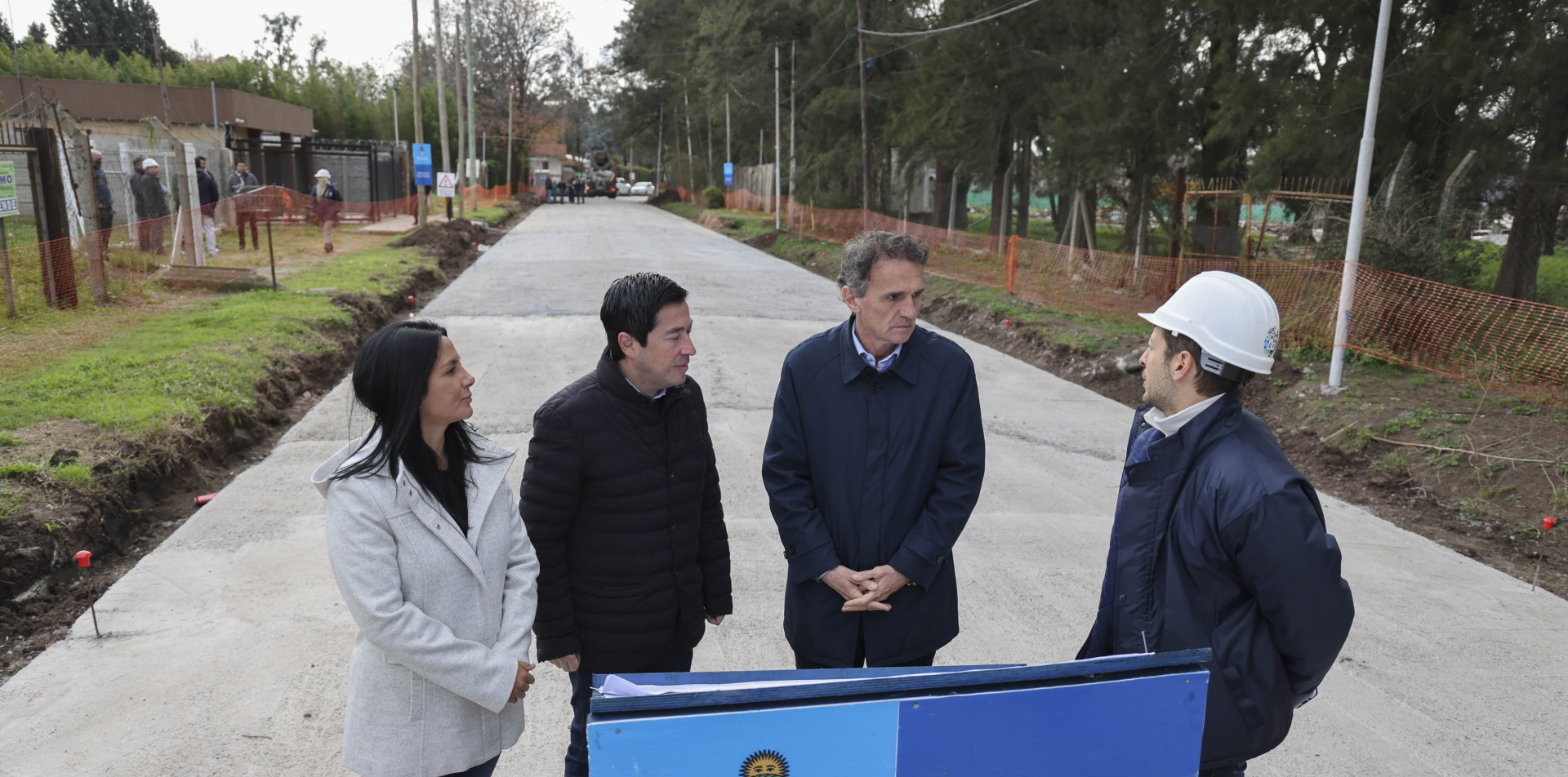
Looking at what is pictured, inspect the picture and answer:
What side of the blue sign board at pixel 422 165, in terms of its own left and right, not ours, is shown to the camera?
front

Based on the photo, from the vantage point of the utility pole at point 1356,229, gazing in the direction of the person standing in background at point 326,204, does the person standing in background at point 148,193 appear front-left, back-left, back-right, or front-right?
front-left

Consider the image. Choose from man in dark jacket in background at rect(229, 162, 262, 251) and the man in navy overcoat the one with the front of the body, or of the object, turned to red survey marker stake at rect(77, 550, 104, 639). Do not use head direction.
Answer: the man in dark jacket in background

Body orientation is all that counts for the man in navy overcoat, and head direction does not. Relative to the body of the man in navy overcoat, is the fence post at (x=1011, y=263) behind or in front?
behind

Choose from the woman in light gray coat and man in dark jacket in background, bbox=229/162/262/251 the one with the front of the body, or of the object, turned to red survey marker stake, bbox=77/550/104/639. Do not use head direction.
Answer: the man in dark jacket in background

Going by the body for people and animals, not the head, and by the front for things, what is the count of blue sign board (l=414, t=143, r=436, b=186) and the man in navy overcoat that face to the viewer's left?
0

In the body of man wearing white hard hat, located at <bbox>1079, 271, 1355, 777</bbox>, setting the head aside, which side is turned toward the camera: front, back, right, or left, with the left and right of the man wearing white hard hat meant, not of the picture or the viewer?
left

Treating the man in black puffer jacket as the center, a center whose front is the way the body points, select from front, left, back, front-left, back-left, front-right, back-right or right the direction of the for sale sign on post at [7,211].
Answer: back

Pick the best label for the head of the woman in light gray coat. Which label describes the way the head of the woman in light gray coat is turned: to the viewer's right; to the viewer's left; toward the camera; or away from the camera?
to the viewer's right

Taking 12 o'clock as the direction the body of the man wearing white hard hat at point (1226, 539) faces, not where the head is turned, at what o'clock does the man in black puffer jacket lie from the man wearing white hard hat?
The man in black puffer jacket is roughly at 12 o'clock from the man wearing white hard hat.

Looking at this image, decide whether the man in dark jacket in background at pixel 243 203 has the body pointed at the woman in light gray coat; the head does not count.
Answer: yes

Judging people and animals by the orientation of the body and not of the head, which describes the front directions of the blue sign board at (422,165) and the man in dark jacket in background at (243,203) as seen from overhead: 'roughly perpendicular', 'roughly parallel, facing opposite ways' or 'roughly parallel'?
roughly parallel

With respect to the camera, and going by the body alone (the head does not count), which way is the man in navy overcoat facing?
toward the camera

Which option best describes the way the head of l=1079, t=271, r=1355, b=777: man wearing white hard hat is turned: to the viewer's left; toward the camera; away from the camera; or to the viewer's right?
to the viewer's left

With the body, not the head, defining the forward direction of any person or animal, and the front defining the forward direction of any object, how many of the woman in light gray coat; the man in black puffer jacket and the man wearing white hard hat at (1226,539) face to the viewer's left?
1

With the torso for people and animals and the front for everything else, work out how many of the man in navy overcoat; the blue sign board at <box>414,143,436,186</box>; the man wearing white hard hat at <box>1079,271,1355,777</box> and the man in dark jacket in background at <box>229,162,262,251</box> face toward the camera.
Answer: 3

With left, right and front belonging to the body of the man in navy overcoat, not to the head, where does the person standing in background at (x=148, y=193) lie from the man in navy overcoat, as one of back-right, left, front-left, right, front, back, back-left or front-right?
back-right

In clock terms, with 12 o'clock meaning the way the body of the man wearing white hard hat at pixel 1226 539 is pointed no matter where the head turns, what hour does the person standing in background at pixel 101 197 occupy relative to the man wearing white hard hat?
The person standing in background is roughly at 1 o'clock from the man wearing white hard hat.
